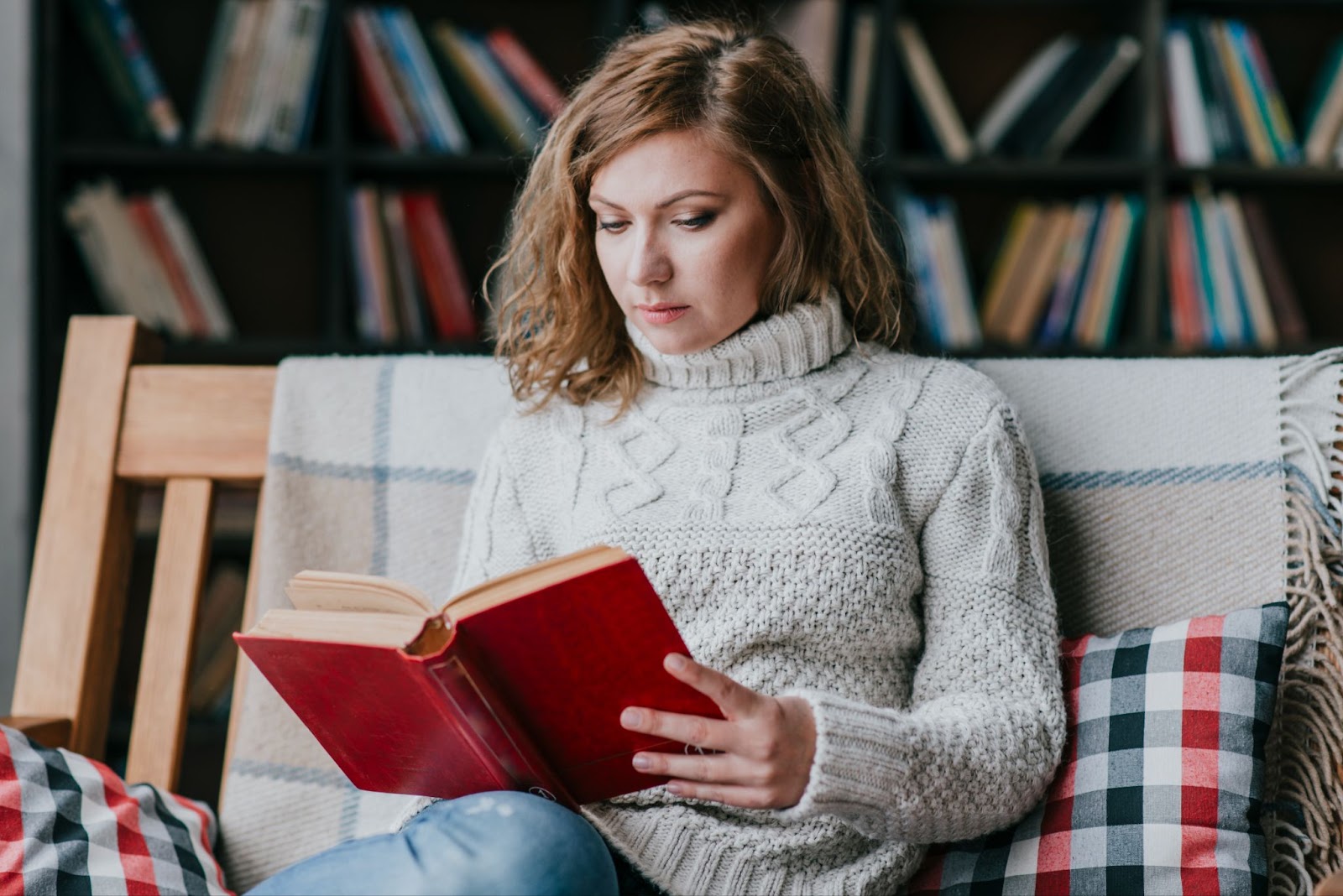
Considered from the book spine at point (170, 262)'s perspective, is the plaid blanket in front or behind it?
in front

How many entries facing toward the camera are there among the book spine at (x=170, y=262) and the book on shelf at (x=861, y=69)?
2

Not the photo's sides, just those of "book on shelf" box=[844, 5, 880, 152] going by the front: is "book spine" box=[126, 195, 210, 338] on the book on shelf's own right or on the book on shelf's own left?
on the book on shelf's own right

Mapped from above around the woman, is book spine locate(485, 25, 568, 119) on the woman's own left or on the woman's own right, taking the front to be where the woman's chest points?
on the woman's own right

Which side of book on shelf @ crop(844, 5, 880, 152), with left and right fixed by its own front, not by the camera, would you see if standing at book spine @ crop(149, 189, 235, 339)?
right

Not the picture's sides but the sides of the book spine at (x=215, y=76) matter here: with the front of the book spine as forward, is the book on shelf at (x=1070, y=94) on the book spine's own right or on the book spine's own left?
on the book spine's own left

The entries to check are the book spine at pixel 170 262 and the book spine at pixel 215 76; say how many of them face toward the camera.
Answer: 2

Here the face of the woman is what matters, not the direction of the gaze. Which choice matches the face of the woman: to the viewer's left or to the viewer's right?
to the viewer's left

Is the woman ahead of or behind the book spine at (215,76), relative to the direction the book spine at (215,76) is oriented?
ahead

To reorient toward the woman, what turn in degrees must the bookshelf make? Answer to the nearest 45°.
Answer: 0° — it already faces them
